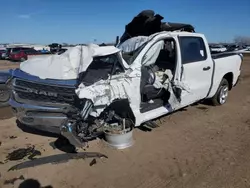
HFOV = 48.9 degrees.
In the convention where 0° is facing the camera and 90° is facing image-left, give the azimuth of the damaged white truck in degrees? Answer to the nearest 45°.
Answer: approximately 45°

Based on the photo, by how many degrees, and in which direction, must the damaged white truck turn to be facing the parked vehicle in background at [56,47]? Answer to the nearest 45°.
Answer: approximately 90° to its right

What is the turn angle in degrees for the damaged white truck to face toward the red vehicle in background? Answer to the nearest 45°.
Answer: approximately 90° to its right
